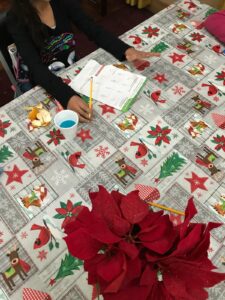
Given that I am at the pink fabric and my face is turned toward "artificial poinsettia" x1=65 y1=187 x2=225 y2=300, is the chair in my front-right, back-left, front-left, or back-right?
front-right

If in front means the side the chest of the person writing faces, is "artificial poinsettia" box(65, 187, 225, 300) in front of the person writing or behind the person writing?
in front

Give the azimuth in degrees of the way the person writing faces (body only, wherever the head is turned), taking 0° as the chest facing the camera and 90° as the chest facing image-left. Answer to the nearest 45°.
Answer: approximately 315°
